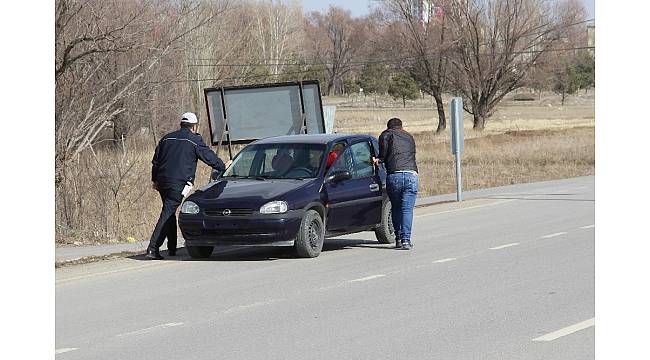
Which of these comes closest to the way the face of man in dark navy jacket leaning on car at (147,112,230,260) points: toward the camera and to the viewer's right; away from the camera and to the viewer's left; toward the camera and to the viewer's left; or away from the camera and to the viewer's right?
away from the camera and to the viewer's right

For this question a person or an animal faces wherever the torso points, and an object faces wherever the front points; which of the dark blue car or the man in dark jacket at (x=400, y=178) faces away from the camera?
the man in dark jacket

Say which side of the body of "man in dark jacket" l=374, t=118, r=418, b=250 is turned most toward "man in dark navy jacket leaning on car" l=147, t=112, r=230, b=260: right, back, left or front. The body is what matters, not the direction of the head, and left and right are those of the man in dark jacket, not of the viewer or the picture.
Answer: left

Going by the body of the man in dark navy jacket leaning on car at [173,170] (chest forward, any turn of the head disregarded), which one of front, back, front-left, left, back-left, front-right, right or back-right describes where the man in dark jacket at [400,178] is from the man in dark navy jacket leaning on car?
front-right

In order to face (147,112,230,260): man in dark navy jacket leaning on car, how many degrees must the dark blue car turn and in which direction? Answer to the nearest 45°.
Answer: approximately 45° to its right

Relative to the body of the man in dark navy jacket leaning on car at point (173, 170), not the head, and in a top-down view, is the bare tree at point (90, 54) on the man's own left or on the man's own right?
on the man's own left

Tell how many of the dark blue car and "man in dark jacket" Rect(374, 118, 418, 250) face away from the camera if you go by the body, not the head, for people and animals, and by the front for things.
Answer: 1

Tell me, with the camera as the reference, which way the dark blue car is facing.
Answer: facing the viewer and to the left of the viewer

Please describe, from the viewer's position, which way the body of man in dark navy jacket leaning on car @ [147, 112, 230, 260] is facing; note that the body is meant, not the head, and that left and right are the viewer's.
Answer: facing away from the viewer and to the right of the viewer

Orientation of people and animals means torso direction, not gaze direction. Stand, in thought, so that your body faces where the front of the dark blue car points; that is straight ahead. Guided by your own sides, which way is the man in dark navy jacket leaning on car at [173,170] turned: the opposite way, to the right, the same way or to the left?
the opposite way

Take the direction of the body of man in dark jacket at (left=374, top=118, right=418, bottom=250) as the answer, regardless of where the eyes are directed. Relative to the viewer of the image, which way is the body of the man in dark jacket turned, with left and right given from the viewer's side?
facing away from the viewer
